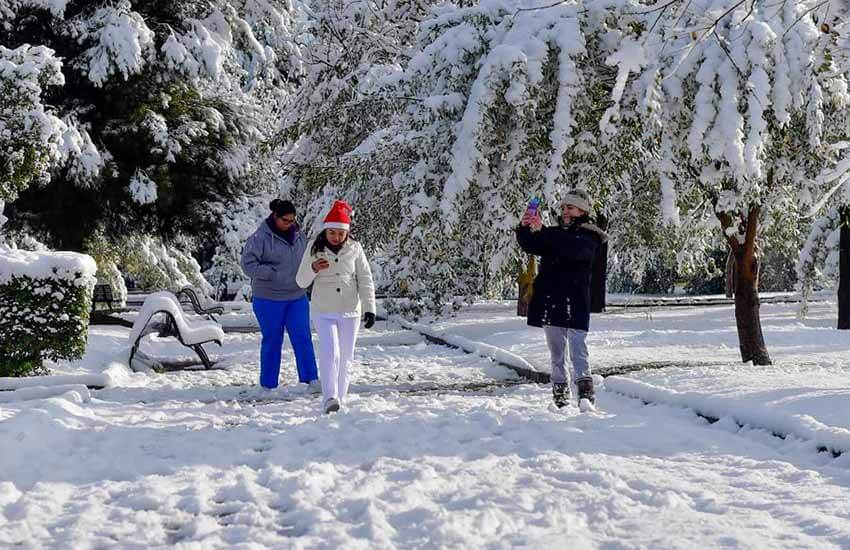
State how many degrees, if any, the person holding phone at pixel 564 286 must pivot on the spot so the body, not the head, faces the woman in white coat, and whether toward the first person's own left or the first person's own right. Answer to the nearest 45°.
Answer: approximately 45° to the first person's own right

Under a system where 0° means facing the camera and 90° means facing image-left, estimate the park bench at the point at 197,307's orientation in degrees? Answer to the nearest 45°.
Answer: approximately 270°

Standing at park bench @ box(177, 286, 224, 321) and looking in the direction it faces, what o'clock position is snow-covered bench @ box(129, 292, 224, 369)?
The snow-covered bench is roughly at 3 o'clock from the park bench.

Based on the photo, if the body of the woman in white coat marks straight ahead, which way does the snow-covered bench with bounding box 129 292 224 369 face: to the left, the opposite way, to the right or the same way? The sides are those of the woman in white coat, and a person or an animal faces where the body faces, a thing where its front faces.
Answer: to the left

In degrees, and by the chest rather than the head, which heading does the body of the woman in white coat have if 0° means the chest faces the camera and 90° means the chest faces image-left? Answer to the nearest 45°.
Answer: approximately 0°

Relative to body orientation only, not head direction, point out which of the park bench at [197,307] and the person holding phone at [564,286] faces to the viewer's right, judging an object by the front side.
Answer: the park bench

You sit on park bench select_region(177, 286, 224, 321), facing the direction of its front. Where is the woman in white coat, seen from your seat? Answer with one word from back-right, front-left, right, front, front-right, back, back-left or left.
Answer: right

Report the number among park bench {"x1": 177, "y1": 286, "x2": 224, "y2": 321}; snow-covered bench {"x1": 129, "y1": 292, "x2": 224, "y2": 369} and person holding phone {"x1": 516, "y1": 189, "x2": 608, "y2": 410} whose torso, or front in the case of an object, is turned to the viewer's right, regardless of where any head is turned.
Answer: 2

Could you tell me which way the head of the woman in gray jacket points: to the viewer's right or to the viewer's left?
to the viewer's right

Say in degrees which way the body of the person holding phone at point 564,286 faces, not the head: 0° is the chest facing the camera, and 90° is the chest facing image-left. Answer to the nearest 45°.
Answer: approximately 45°

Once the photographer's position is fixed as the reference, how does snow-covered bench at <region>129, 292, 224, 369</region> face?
facing to the right of the viewer

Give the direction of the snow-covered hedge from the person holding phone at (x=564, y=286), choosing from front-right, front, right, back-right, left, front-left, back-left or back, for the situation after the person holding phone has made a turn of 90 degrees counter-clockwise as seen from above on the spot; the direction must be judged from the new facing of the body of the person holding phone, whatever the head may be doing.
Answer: back-right

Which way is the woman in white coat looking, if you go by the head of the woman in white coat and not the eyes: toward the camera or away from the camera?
toward the camera
